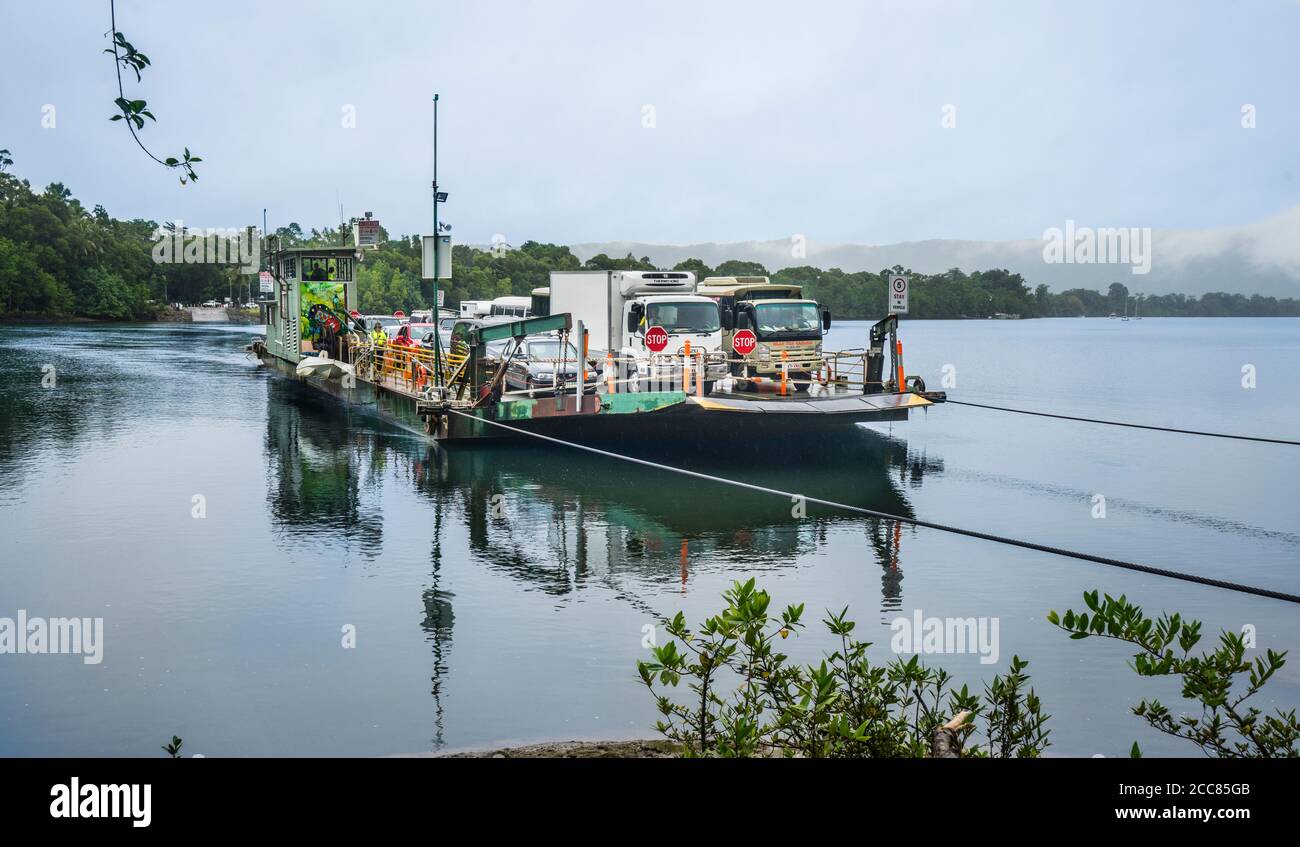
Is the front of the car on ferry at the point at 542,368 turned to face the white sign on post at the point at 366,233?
no

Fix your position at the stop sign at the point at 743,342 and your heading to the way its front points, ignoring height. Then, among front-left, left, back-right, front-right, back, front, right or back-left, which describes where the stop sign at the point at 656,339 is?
front-right

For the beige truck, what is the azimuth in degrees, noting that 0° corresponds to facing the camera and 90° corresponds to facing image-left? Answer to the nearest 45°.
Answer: approximately 315°

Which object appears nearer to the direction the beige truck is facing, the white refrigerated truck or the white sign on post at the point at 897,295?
the white sign on post

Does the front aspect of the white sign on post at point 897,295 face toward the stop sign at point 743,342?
no

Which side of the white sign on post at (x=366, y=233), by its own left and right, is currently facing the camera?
front

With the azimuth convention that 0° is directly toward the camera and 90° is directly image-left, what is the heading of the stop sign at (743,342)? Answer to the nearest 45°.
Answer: approximately 0°

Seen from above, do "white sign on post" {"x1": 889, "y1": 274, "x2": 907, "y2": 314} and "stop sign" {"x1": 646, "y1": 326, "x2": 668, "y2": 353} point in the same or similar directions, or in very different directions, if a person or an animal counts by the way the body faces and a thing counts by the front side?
same or similar directions

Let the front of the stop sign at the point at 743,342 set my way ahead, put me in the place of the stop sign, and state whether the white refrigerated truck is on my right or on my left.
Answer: on my right

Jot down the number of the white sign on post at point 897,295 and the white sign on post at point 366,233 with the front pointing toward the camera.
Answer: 2

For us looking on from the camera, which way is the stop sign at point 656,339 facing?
facing the viewer

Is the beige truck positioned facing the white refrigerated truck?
no

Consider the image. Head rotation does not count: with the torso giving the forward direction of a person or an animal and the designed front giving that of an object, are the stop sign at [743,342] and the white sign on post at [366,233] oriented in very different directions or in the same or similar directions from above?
same or similar directions

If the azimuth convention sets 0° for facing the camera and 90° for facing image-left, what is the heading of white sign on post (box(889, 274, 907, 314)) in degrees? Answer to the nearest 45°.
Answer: approximately 0°

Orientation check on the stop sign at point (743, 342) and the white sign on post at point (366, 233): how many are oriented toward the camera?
2

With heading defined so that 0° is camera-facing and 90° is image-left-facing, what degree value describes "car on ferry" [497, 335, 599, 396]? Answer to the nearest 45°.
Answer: approximately 315°
